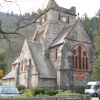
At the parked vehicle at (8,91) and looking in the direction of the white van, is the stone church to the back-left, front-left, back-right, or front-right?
front-left

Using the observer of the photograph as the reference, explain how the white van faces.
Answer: facing the viewer and to the left of the viewer

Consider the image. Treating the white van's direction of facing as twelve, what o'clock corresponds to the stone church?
The stone church is roughly at 3 o'clock from the white van.

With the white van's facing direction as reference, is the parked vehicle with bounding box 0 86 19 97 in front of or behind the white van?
in front
